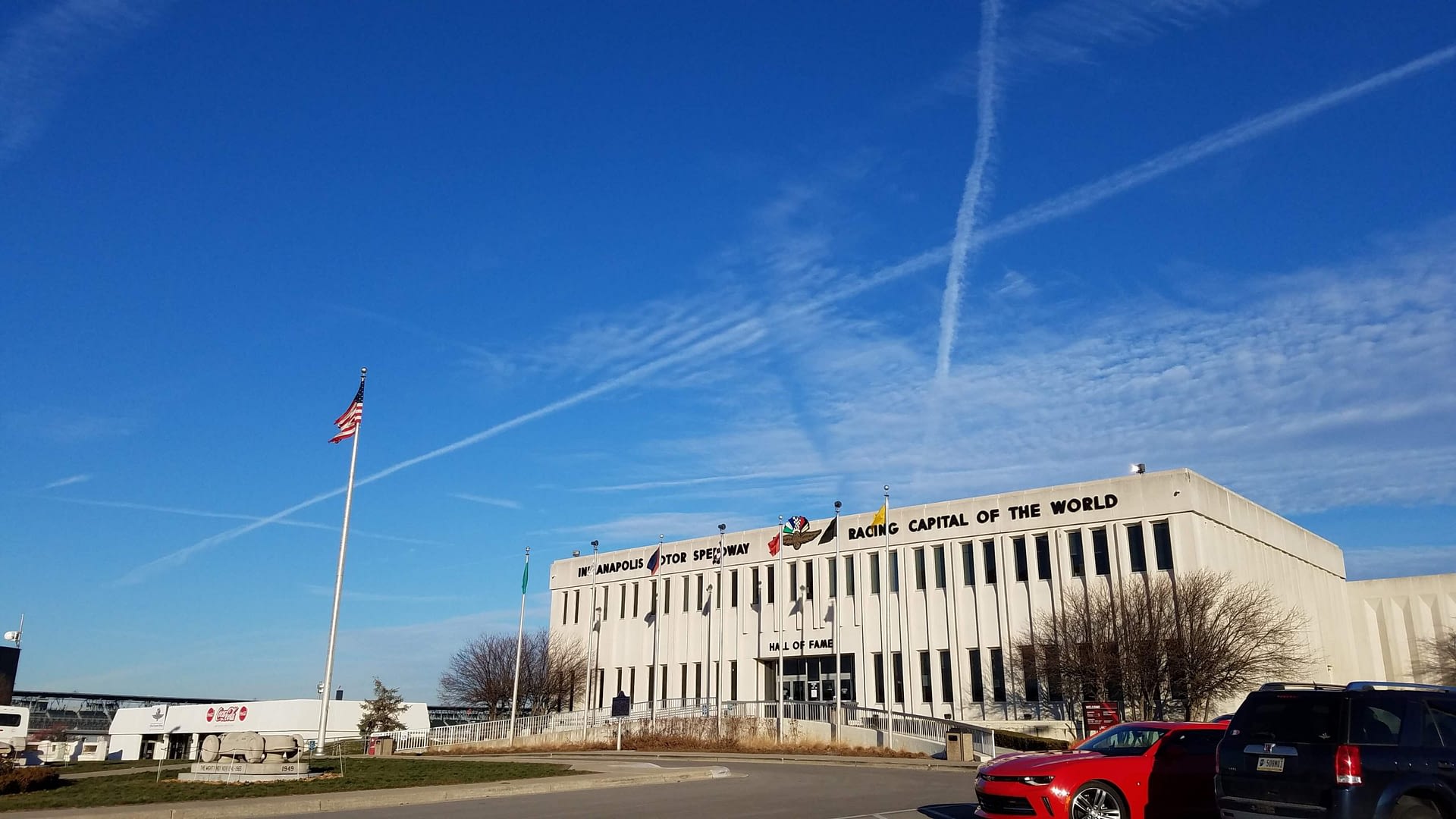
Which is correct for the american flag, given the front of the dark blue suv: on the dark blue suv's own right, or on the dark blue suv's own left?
on the dark blue suv's own left

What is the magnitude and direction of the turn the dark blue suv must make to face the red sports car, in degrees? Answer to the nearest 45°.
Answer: approximately 90° to its left

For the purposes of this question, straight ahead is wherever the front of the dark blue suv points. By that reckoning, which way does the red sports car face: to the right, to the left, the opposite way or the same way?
the opposite way

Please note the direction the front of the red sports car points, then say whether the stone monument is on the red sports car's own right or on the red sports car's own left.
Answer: on the red sports car's own right

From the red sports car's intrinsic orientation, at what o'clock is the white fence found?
The white fence is roughly at 4 o'clock from the red sports car.

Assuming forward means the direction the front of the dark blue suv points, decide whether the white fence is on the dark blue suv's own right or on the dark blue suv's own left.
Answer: on the dark blue suv's own left

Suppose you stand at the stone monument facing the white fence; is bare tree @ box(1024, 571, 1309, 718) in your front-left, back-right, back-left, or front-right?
front-right

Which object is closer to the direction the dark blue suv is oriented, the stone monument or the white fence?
the white fence

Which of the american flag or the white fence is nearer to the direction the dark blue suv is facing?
the white fence

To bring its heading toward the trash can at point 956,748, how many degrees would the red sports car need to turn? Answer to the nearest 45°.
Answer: approximately 135° to its right

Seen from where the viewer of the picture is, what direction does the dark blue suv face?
facing away from the viewer and to the right of the viewer

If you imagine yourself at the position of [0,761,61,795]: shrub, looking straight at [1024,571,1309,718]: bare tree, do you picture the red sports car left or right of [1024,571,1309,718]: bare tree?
right

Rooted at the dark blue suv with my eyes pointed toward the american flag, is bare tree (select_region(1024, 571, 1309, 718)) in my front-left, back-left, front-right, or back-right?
front-right

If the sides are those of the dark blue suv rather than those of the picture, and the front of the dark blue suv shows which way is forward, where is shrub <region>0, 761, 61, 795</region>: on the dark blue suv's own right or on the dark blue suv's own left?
on the dark blue suv's own left
